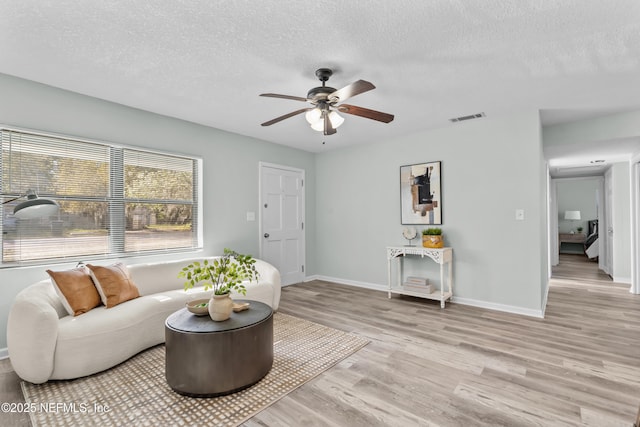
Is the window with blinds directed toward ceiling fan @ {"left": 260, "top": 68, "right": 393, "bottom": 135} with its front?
yes

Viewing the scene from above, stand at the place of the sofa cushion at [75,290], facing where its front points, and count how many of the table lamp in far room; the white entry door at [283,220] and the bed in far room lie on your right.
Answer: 0

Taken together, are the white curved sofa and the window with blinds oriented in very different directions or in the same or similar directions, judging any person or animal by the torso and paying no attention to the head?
same or similar directions

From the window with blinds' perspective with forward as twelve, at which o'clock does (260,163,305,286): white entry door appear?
The white entry door is roughly at 10 o'clock from the window with blinds.

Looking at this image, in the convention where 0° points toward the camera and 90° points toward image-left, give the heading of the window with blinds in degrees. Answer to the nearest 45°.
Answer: approximately 315°

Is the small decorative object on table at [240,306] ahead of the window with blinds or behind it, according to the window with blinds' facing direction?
ahead

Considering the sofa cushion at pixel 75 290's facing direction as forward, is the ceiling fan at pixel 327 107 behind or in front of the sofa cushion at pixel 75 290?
in front

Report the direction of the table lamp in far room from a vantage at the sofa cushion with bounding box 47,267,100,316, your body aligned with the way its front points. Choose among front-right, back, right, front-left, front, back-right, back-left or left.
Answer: front-left

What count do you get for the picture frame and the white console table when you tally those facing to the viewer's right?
0

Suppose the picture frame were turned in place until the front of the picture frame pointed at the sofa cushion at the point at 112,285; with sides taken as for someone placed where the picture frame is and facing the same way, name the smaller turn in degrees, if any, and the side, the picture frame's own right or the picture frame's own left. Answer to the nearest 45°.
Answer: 0° — it already faces it

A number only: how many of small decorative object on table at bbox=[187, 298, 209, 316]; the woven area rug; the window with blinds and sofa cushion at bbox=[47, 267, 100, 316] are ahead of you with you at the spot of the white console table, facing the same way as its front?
4

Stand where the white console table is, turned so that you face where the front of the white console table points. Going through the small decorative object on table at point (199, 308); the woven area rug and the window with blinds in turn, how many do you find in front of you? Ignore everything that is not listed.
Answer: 3

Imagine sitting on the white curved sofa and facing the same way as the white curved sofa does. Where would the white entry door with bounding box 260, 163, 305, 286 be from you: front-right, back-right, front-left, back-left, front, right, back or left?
left

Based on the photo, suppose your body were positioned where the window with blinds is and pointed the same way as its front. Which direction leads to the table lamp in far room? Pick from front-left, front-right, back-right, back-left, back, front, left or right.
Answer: front-left

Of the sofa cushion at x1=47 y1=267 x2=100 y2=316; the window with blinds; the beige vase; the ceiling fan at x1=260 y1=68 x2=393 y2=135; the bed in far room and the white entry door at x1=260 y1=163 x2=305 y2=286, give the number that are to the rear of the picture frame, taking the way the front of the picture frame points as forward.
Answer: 1

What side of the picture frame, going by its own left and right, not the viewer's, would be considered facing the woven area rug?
front

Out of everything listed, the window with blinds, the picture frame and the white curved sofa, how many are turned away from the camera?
0

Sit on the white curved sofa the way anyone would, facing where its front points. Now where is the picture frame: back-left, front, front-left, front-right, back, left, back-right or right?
front-left
